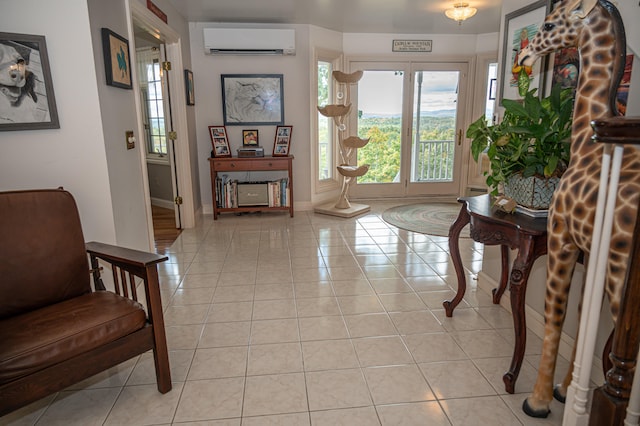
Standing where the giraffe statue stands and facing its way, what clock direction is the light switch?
The light switch is roughly at 12 o'clock from the giraffe statue.

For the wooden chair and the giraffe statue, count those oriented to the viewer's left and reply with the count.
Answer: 1

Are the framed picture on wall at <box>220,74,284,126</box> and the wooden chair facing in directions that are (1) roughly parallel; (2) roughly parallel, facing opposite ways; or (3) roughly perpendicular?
roughly perpendicular

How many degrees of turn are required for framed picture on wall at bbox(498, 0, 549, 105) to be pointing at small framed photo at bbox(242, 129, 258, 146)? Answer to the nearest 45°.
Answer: approximately 90° to its right

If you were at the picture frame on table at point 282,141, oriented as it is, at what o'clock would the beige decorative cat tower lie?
The beige decorative cat tower is roughly at 9 o'clock from the picture frame on table.

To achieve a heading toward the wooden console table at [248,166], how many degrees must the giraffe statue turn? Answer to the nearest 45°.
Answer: approximately 45° to its right

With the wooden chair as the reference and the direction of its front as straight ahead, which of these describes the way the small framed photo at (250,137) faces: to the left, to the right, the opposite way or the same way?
to the right

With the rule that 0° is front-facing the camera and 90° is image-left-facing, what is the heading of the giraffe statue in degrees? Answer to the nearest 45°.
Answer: approximately 90°

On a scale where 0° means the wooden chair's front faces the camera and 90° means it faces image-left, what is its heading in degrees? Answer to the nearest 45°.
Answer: approximately 315°

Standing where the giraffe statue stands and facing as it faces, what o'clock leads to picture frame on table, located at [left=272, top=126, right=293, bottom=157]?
The picture frame on table is roughly at 1 o'clock from the giraffe statue.

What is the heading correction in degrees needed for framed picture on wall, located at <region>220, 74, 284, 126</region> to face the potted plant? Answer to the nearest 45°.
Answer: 0° — it already faces it
